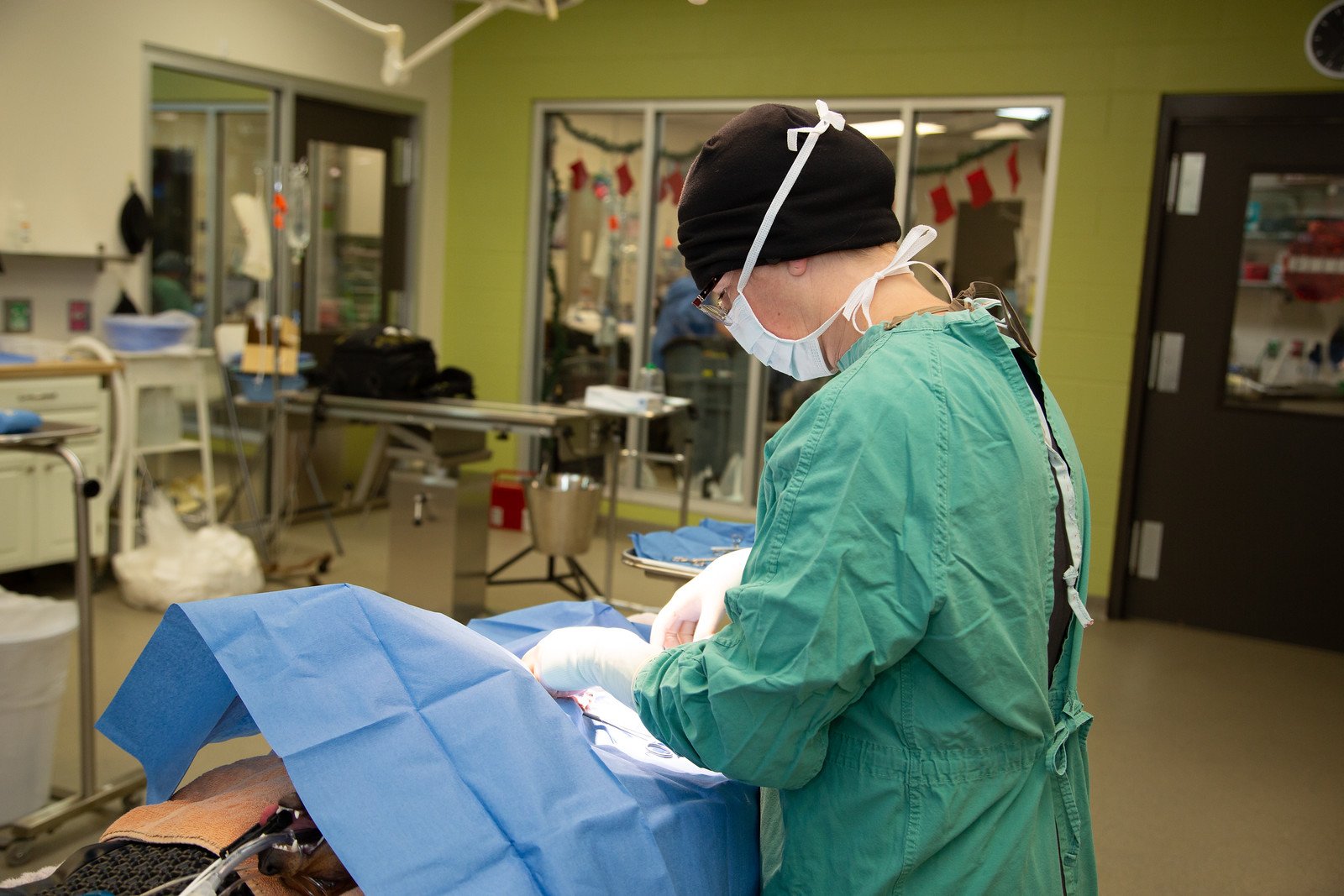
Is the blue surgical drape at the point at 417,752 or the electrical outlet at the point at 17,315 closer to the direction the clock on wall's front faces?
the blue surgical drape

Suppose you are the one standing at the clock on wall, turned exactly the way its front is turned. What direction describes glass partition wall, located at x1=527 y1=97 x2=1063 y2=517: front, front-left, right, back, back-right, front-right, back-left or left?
right

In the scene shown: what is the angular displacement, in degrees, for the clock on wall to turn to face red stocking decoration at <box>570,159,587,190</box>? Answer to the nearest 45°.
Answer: approximately 90° to its right

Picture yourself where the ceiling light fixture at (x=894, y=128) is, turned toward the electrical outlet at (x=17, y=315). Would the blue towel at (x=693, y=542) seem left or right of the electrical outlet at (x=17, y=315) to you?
left

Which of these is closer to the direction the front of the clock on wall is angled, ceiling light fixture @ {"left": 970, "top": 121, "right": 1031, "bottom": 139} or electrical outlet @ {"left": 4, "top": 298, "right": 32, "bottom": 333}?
the electrical outlet

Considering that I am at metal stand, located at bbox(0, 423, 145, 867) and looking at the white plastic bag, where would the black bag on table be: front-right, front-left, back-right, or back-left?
front-right

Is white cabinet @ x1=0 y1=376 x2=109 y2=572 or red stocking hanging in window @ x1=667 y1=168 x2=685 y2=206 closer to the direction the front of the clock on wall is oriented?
the white cabinet

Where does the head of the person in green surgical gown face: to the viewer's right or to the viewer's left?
to the viewer's left

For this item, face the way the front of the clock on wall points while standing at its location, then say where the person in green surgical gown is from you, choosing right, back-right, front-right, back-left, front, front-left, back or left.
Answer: front

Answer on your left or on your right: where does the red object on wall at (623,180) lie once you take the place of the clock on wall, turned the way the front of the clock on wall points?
on your right

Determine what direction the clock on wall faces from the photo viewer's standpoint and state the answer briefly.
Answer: facing the viewer

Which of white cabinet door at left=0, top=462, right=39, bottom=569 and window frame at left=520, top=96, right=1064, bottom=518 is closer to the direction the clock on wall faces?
the white cabinet door

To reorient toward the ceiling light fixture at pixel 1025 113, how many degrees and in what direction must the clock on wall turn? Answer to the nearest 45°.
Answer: approximately 90° to its right

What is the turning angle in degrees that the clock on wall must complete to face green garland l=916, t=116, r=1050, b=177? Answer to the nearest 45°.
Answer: approximately 90° to its right

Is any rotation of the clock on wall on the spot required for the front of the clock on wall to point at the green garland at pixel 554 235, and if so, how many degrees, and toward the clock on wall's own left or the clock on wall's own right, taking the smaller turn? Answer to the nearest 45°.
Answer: approximately 90° to the clock on wall's own right

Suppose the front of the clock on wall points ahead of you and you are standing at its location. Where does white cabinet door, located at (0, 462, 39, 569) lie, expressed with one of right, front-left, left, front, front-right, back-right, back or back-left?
front-right

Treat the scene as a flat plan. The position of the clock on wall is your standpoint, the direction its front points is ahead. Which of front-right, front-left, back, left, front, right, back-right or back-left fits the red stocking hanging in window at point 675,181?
right
